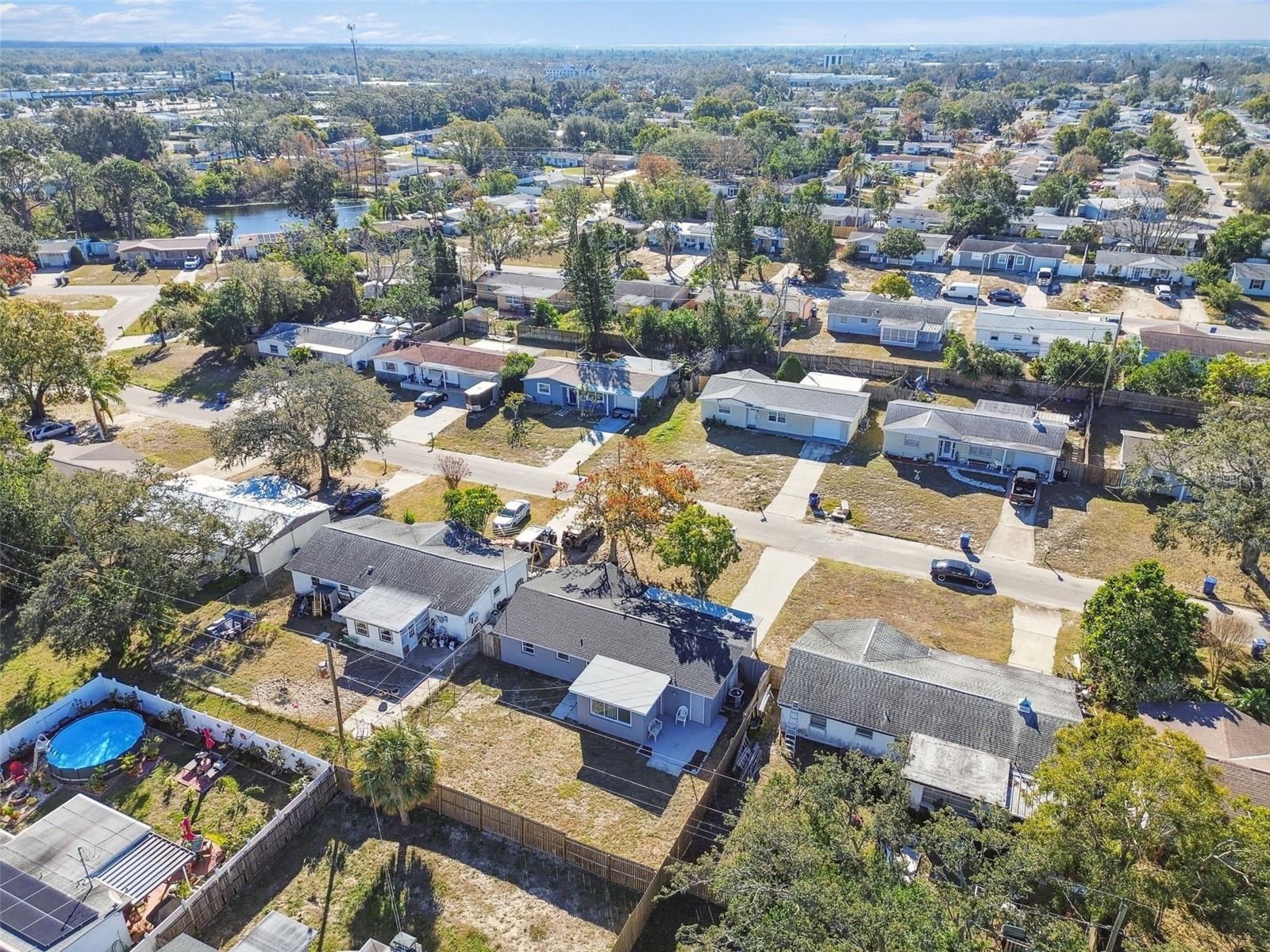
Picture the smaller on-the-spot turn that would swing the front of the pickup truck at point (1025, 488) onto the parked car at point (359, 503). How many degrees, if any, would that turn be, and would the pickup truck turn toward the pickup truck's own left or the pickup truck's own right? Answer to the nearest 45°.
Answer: approximately 135° to the pickup truck's own left

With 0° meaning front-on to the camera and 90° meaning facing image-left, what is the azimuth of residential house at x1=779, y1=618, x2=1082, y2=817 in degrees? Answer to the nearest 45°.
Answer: approximately 180°

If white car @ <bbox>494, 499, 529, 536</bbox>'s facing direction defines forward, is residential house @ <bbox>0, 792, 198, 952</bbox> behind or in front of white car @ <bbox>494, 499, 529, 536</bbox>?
in front

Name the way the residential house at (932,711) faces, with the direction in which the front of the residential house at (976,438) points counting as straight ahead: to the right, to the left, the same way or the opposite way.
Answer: the opposite way

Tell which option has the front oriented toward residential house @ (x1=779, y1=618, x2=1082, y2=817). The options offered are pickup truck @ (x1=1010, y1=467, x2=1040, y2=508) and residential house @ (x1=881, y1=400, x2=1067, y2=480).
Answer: residential house @ (x1=881, y1=400, x2=1067, y2=480)

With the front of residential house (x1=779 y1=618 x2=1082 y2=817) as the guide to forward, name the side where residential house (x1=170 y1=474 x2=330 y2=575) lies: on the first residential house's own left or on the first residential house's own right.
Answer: on the first residential house's own left

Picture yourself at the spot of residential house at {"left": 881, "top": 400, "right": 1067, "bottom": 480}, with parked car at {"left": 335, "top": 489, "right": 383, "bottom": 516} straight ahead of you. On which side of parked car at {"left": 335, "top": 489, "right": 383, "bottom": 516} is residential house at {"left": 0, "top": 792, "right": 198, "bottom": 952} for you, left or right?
left

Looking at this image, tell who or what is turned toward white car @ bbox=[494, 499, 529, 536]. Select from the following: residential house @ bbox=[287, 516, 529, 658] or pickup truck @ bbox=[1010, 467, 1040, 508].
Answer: the residential house

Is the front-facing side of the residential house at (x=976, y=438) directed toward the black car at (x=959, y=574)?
yes

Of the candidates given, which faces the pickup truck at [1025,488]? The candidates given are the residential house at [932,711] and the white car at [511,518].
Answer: the residential house

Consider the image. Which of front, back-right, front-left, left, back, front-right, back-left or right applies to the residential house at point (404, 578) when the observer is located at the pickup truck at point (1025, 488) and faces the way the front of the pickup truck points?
back-left

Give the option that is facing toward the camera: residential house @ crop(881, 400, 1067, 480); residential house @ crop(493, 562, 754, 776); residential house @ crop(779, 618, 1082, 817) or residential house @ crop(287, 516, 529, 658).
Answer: residential house @ crop(881, 400, 1067, 480)

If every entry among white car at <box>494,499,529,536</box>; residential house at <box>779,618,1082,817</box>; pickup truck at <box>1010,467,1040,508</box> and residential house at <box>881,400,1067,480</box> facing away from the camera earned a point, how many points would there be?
2

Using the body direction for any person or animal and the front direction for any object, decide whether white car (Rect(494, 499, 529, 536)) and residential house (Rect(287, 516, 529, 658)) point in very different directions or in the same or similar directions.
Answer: very different directions

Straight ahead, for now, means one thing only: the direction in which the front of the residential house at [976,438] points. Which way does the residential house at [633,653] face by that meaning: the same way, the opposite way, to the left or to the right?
the opposite way

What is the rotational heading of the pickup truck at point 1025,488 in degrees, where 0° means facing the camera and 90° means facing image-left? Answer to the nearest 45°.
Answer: approximately 180°

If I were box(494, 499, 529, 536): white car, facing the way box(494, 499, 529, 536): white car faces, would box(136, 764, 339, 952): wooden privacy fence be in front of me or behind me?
in front

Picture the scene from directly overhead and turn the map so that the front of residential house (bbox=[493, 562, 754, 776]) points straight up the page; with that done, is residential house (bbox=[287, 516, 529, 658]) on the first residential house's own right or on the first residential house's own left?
on the first residential house's own left
